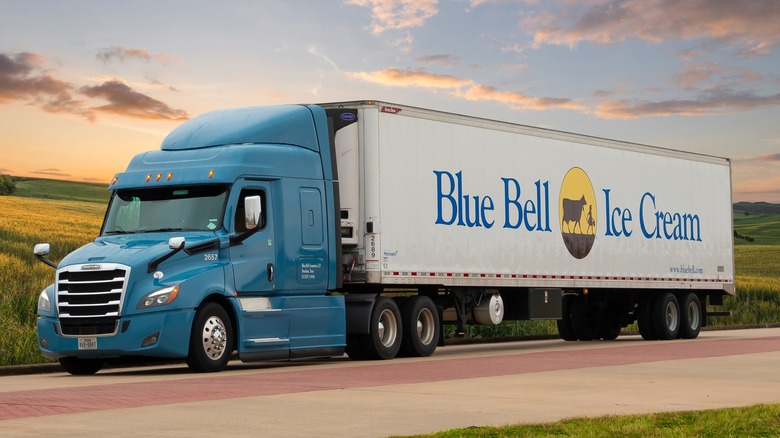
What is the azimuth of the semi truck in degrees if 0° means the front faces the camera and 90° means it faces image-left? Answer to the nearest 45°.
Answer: approximately 45°
